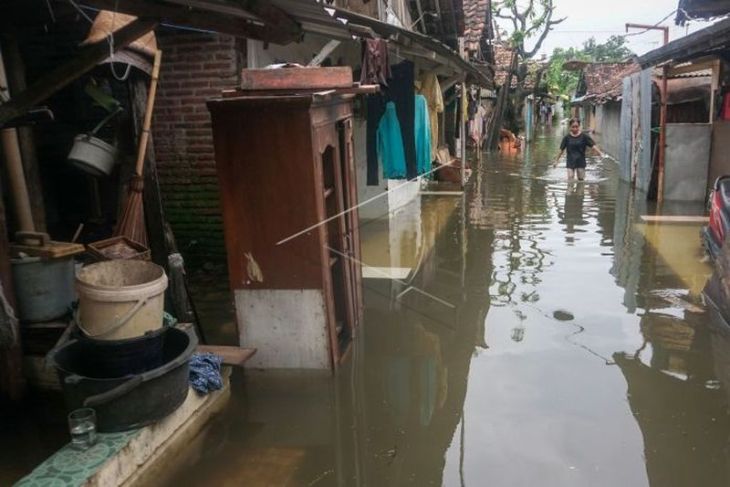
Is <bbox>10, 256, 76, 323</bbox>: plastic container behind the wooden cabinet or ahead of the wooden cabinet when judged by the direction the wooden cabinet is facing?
behind

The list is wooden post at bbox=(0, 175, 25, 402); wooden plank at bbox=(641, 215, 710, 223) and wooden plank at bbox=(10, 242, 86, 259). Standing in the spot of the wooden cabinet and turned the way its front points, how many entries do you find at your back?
2

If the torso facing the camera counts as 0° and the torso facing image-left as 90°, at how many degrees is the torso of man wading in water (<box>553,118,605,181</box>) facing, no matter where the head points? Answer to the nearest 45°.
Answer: approximately 0°

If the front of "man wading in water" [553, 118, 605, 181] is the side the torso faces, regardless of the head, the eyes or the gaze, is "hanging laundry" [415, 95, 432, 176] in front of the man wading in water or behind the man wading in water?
in front

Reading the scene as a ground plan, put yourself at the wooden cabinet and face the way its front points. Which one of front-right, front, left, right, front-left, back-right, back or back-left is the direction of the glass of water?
back-right

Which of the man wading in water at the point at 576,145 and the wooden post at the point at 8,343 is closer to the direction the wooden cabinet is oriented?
the man wading in water

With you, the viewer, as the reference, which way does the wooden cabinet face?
facing to the right of the viewer

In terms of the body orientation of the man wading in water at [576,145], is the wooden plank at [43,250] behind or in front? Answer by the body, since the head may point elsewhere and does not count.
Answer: in front

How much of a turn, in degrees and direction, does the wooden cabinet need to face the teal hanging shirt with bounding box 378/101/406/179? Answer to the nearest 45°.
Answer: approximately 45° to its left

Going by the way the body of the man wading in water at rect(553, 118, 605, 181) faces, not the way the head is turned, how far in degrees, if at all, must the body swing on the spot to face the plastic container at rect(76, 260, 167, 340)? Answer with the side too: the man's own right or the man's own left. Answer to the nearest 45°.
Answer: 0° — they already face it

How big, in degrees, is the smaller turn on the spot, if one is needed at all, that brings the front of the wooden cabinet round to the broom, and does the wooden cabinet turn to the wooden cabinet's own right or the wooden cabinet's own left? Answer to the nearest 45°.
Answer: approximately 135° to the wooden cabinet's own left

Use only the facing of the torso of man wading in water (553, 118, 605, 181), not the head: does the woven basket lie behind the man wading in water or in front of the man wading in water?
in front

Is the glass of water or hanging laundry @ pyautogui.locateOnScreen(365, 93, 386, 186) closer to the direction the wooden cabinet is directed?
the hanging laundry

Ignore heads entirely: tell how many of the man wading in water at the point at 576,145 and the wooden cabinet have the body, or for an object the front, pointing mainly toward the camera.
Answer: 1
